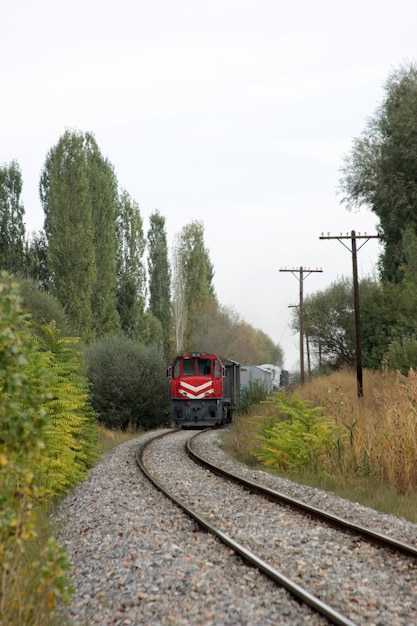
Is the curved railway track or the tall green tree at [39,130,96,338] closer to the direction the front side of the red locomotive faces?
the curved railway track

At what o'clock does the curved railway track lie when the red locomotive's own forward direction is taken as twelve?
The curved railway track is roughly at 12 o'clock from the red locomotive.

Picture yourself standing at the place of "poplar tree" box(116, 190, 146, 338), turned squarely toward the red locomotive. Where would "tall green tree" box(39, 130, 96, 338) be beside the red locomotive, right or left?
right

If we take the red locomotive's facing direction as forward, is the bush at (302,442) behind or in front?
in front

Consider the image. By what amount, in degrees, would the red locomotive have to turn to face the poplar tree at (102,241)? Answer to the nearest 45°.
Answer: approximately 135° to its right

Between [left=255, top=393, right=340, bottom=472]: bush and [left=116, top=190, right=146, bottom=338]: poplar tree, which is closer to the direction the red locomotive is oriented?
the bush

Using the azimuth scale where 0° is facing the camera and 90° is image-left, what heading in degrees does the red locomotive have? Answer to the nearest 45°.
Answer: approximately 0°
